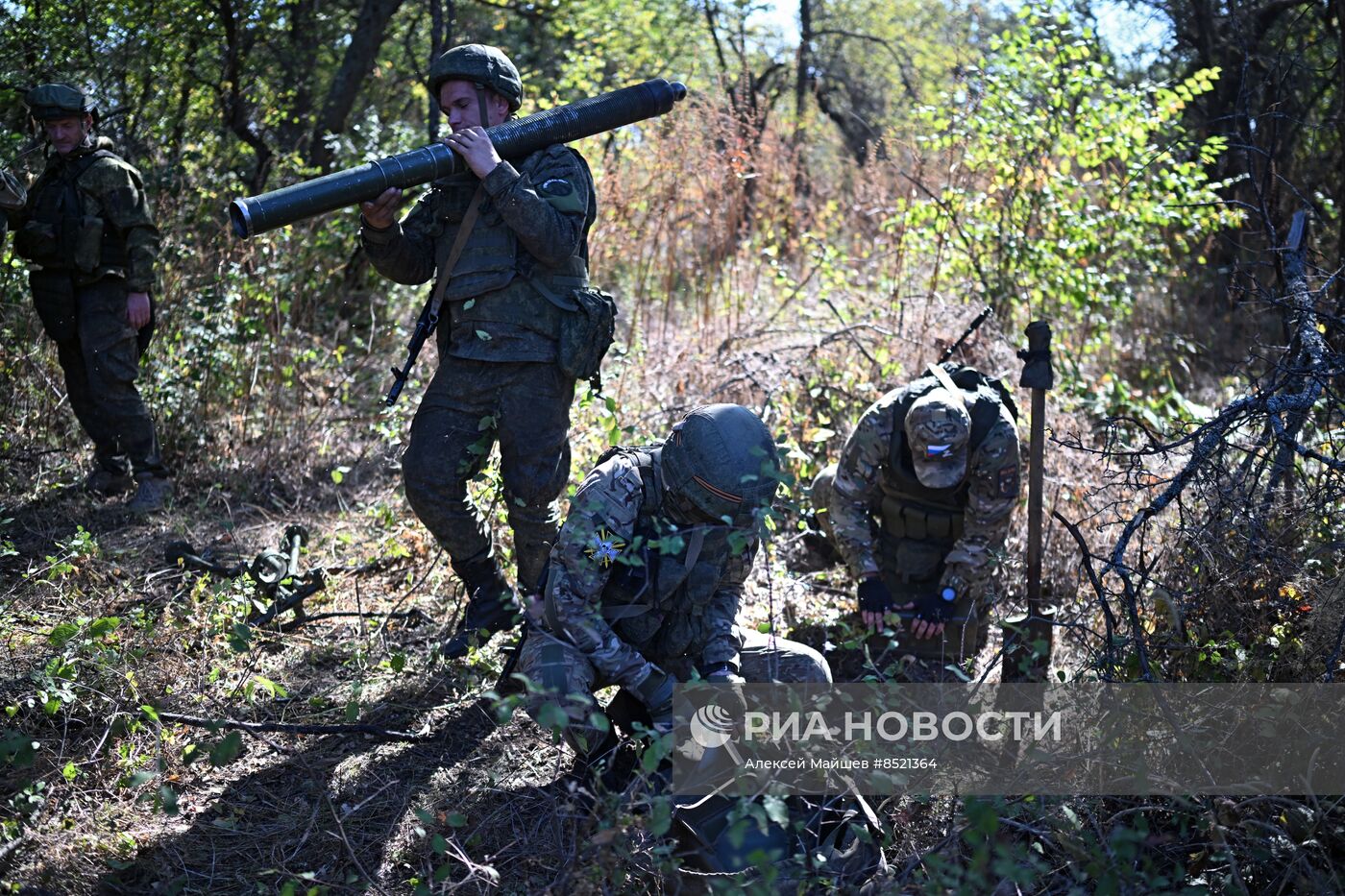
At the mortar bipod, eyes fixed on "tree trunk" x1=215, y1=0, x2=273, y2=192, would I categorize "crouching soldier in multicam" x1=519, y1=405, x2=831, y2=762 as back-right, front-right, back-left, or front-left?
back-right

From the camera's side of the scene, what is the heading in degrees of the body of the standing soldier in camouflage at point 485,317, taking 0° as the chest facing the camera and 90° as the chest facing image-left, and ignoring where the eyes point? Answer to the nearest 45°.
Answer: approximately 45°

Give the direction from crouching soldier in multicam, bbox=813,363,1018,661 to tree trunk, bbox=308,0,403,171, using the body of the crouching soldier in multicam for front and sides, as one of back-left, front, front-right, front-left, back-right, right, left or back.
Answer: back-right

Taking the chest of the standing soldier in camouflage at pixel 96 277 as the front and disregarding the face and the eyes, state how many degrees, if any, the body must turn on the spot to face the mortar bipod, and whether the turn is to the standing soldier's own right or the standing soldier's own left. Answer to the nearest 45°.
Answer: approximately 45° to the standing soldier's own left

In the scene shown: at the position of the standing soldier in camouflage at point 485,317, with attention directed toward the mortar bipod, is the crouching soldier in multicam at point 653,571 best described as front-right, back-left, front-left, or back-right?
back-left

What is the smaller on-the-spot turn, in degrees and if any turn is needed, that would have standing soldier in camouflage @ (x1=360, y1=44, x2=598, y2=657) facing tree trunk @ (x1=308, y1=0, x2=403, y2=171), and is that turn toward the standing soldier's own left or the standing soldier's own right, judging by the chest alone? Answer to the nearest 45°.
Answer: approximately 135° to the standing soldier's own right

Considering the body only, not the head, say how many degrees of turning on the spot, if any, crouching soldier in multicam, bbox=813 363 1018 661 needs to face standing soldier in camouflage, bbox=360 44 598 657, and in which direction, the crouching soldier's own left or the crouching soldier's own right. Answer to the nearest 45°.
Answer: approximately 45° to the crouching soldier's own right

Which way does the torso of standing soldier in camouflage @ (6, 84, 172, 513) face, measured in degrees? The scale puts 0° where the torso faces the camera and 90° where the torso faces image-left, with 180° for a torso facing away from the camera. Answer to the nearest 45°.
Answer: approximately 45°
